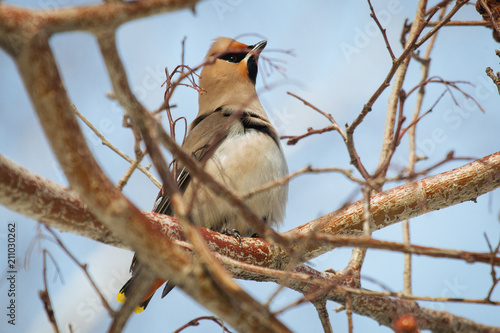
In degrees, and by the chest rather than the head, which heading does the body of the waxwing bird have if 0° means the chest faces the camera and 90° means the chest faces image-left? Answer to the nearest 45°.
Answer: approximately 315°
